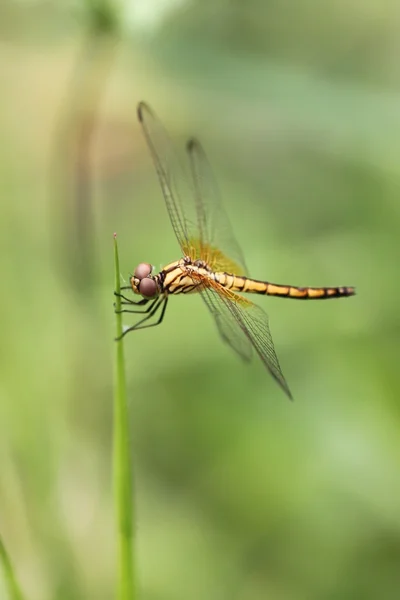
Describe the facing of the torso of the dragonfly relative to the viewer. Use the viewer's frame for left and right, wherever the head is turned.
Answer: facing to the left of the viewer
